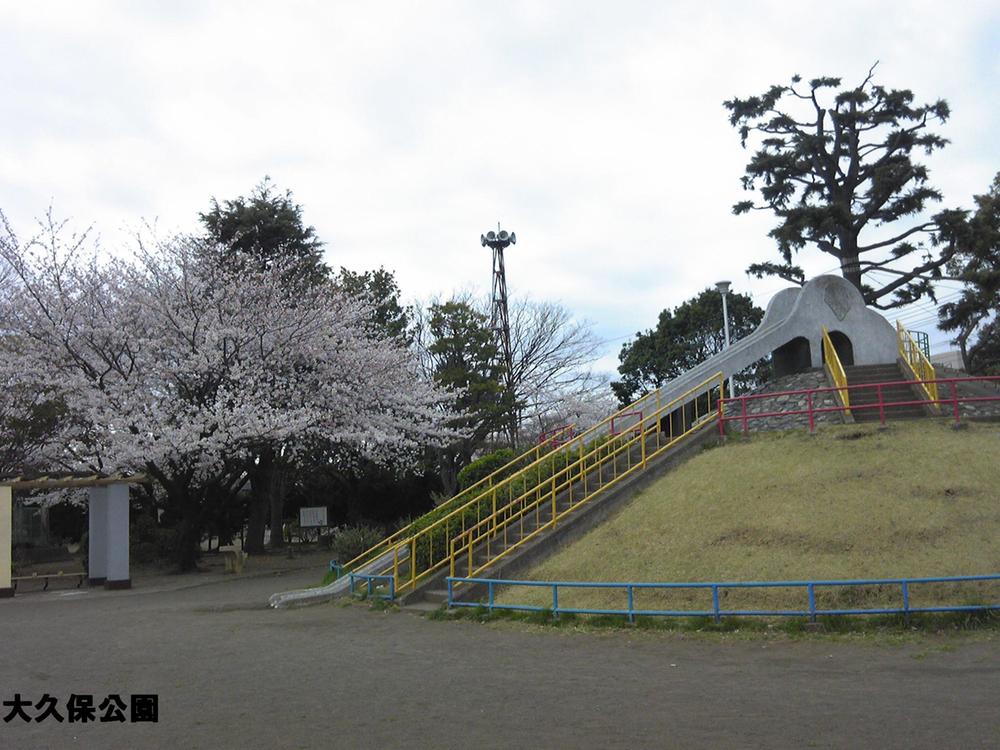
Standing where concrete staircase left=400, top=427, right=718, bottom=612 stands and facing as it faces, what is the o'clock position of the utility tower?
The utility tower is roughly at 3 o'clock from the concrete staircase.

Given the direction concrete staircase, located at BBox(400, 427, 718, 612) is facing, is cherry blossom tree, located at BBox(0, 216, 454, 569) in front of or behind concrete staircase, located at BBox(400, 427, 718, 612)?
in front

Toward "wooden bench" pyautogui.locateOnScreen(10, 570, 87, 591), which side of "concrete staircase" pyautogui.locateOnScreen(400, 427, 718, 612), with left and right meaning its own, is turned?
front

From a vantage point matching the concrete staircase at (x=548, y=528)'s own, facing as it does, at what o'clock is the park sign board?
The park sign board is roughly at 2 o'clock from the concrete staircase.

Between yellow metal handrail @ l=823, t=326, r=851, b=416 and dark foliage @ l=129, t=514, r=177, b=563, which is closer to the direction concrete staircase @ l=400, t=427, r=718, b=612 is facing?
the dark foliage

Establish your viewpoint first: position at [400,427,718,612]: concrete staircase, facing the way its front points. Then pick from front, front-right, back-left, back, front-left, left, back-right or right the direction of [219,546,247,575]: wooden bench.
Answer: front-right

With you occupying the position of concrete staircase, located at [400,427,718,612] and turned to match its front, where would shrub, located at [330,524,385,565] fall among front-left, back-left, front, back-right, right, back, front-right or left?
front-right

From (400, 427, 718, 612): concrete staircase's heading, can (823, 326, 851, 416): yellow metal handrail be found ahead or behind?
behind

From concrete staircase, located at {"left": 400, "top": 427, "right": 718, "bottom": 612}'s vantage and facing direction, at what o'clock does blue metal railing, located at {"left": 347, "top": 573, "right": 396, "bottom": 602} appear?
The blue metal railing is roughly at 12 o'clock from the concrete staircase.

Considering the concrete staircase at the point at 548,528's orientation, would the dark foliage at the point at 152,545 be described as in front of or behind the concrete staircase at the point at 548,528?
in front

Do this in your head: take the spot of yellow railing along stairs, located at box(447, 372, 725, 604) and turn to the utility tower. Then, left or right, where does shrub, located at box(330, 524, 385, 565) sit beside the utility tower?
left

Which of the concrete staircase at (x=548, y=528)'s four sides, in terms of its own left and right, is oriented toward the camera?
left
